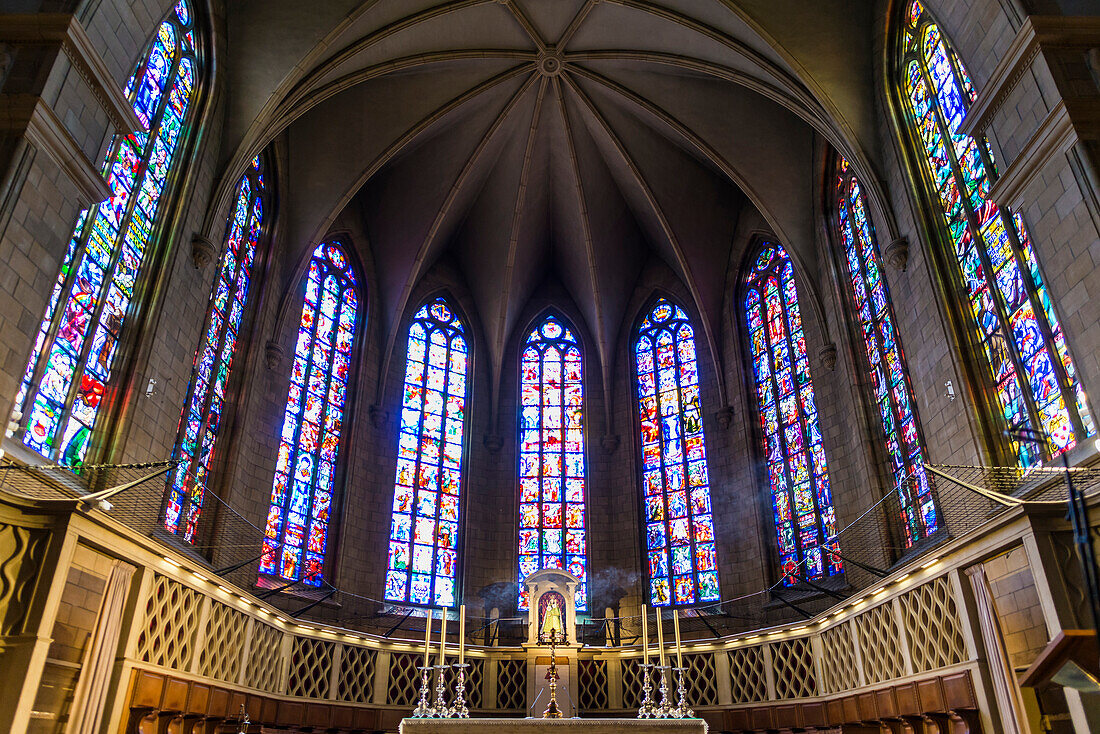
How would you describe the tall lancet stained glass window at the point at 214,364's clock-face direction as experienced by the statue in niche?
The tall lancet stained glass window is roughly at 2 o'clock from the statue in niche.

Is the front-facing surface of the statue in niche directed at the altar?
yes

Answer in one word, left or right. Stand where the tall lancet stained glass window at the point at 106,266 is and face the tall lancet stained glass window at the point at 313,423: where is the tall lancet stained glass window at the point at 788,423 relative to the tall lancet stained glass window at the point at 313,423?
right

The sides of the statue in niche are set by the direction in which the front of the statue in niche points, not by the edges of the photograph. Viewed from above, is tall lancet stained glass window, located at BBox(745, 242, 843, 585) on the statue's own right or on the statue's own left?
on the statue's own left

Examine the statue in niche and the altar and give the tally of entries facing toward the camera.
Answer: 2

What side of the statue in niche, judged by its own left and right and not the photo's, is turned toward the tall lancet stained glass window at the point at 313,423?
right

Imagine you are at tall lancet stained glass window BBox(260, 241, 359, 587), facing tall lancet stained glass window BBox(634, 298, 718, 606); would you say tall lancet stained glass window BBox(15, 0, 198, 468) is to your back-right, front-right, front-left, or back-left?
back-right

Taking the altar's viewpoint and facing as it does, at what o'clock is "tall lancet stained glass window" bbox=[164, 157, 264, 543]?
The tall lancet stained glass window is roughly at 4 o'clock from the altar.

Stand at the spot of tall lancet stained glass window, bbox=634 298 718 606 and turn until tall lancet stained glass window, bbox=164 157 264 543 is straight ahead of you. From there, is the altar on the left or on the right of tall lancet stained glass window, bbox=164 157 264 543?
left

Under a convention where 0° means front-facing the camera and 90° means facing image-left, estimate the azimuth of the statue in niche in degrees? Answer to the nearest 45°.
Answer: approximately 0°
